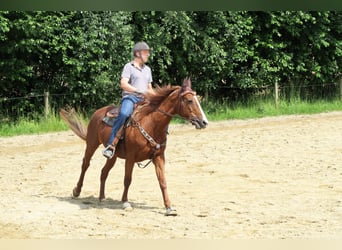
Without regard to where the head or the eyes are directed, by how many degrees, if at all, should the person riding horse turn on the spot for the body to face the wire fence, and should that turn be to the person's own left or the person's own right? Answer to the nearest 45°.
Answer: approximately 135° to the person's own left

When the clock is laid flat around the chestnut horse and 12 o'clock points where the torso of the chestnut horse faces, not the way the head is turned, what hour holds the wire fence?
The wire fence is roughly at 8 o'clock from the chestnut horse.

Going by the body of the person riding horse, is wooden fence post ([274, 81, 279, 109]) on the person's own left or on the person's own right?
on the person's own left

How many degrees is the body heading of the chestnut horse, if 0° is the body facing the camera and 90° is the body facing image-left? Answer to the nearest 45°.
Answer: approximately 315°

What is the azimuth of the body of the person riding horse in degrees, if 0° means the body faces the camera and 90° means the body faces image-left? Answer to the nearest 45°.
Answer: approximately 315°
